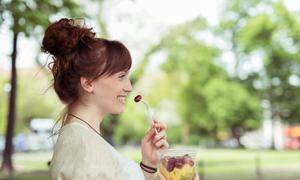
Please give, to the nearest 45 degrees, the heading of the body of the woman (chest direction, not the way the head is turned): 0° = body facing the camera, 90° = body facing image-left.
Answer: approximately 270°

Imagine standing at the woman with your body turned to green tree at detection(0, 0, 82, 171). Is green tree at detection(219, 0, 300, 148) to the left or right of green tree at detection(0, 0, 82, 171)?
right

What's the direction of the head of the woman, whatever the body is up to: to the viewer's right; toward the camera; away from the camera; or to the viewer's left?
to the viewer's right

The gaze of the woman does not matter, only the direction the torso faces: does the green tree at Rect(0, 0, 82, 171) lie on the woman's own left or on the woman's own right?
on the woman's own left

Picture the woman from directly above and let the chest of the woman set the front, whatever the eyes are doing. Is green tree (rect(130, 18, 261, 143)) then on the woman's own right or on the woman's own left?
on the woman's own left

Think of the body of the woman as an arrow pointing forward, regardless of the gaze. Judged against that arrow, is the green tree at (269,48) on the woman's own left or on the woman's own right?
on the woman's own left
